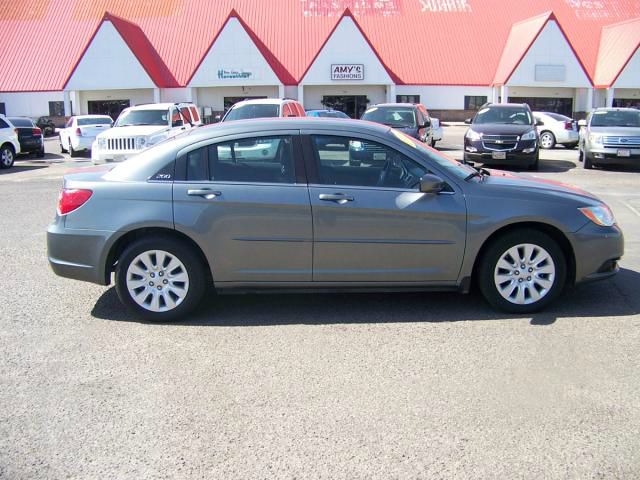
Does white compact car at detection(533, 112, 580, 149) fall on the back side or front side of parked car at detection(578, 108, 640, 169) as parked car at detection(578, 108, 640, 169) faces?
on the back side

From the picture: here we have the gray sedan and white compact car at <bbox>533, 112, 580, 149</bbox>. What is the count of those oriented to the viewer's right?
1

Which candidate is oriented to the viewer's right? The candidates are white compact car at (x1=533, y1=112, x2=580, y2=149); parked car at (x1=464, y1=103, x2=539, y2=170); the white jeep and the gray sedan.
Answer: the gray sedan

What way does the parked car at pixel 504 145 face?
toward the camera

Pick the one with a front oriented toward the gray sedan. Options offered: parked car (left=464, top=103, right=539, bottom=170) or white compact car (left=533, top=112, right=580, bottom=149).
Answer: the parked car

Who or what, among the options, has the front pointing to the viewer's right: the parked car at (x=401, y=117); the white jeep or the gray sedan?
the gray sedan

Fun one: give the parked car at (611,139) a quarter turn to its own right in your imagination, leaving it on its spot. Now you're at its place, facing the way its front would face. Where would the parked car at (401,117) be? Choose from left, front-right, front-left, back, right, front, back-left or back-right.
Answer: front

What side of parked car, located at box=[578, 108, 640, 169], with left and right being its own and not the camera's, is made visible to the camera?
front

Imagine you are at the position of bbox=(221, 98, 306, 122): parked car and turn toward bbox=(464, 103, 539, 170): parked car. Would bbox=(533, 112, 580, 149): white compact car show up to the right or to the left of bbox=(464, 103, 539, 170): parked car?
left

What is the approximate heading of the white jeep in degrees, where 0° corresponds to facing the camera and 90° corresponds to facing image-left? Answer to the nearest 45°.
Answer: approximately 45°
